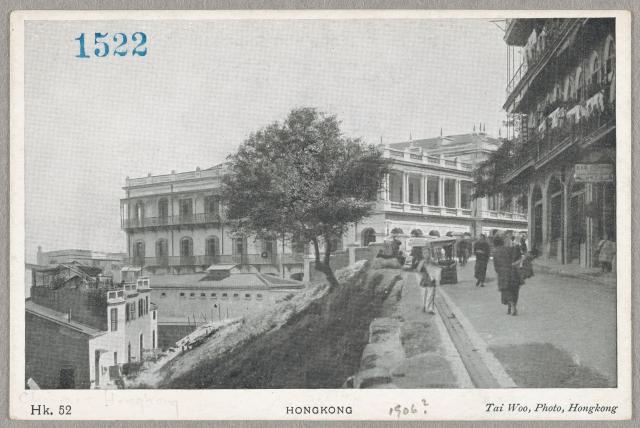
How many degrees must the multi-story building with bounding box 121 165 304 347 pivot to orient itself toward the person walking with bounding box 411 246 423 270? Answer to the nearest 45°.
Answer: approximately 90° to its left

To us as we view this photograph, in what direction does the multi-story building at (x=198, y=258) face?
facing the viewer

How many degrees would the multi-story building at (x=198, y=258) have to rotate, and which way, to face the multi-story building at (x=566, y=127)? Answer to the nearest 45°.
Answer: approximately 90° to its left

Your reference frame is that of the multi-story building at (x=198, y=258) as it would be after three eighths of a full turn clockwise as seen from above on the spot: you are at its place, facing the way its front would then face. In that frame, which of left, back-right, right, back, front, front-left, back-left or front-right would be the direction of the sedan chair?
back-right
